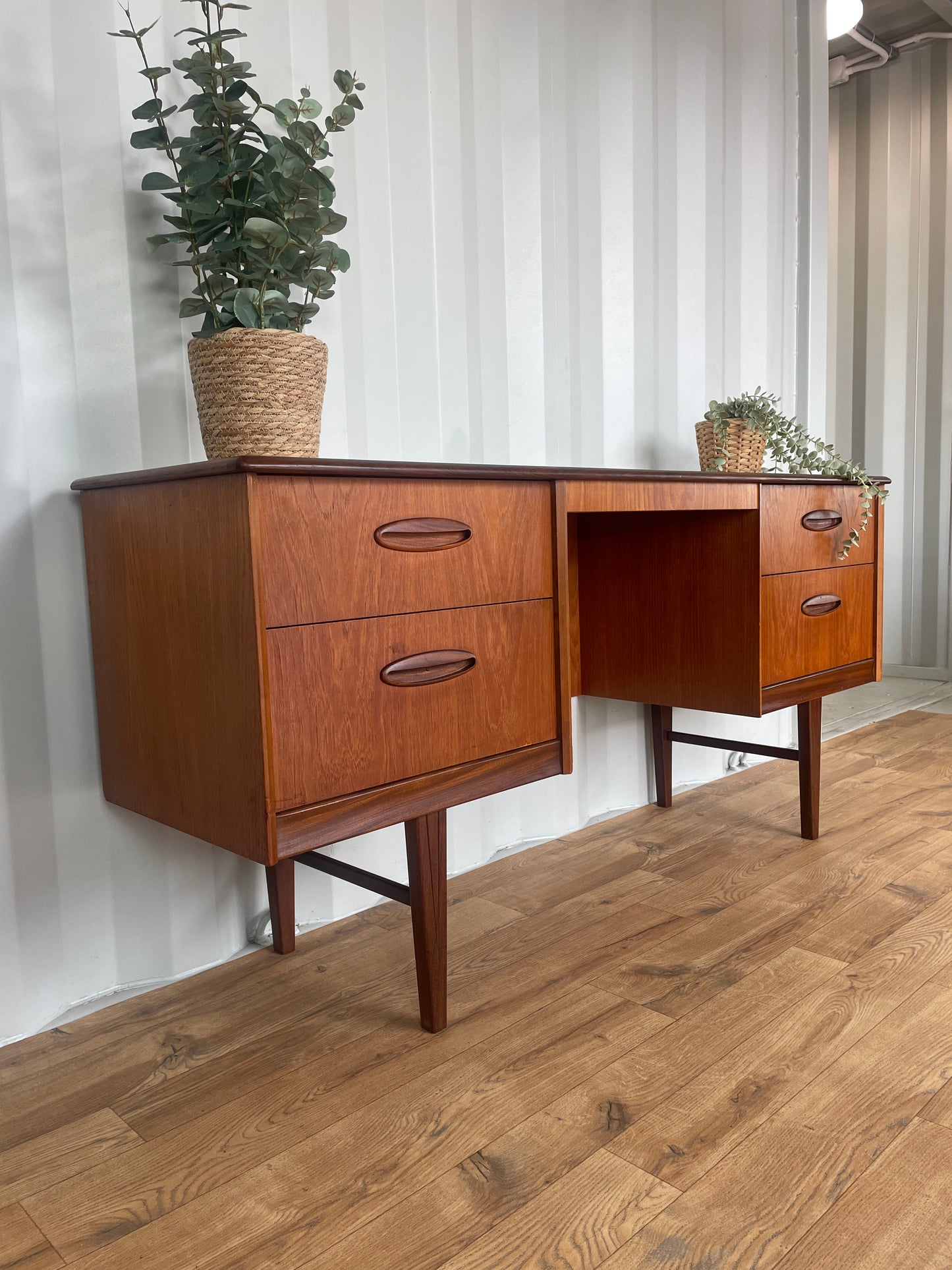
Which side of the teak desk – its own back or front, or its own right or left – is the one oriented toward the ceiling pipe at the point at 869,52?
left

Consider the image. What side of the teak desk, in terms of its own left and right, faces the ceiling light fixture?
left
